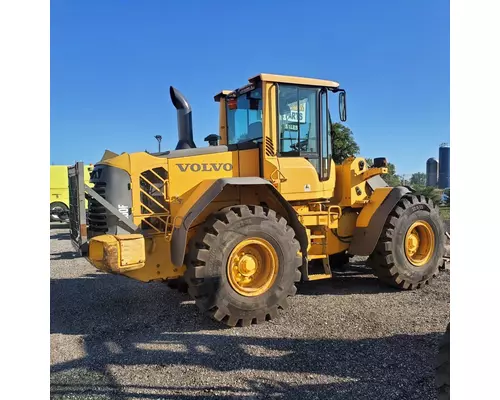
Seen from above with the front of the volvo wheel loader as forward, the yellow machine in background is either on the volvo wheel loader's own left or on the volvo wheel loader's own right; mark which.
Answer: on the volvo wheel loader's own left

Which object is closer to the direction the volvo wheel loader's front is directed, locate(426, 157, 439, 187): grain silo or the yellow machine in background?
the grain silo

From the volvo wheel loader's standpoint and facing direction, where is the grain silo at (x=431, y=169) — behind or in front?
in front

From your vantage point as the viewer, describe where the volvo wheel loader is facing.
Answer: facing away from the viewer and to the right of the viewer
